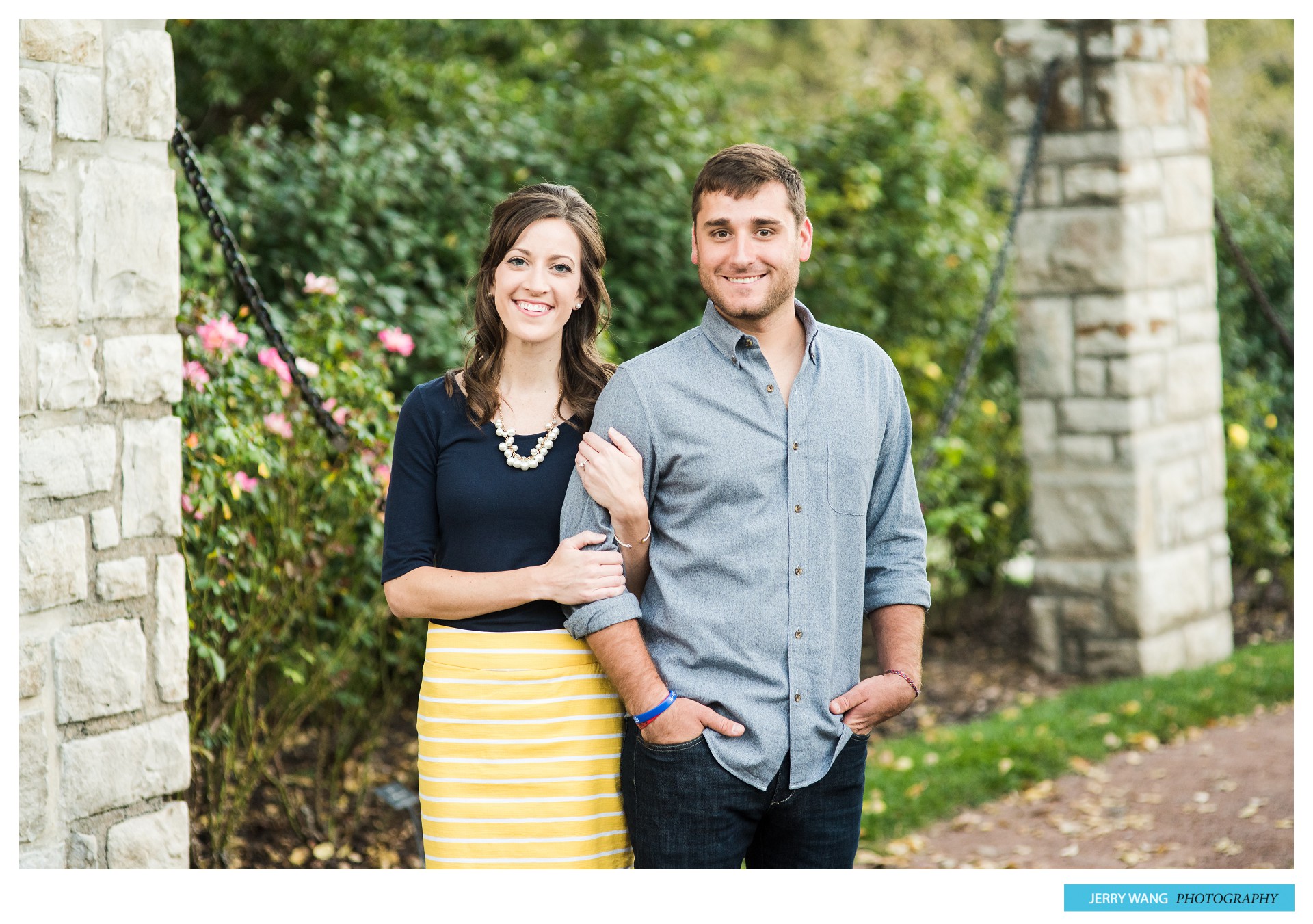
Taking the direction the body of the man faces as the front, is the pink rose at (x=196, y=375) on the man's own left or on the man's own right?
on the man's own right

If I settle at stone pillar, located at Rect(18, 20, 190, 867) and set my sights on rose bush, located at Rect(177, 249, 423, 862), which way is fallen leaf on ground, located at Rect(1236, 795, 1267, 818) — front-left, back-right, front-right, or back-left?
front-right

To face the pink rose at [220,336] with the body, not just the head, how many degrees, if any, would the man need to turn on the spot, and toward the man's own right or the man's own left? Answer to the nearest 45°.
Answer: approximately 135° to the man's own right

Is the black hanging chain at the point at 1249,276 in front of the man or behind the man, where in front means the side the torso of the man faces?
behind

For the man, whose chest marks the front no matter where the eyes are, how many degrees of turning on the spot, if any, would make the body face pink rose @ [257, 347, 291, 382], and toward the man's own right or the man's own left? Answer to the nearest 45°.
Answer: approximately 135° to the man's own right

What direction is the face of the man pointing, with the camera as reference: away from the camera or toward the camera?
toward the camera

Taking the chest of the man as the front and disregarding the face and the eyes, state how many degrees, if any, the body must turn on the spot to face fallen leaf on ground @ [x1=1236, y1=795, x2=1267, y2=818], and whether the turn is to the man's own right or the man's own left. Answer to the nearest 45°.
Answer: approximately 135° to the man's own left

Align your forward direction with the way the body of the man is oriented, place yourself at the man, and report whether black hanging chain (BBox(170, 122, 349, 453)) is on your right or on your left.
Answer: on your right

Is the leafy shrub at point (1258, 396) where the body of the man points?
no

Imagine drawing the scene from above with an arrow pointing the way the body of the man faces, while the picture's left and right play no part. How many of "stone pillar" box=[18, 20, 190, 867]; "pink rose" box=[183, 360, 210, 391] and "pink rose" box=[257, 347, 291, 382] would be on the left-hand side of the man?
0

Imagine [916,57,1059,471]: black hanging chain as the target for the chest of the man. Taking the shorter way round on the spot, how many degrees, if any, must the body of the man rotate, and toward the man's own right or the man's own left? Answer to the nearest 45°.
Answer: approximately 180°

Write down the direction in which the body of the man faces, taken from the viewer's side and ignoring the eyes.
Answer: toward the camera

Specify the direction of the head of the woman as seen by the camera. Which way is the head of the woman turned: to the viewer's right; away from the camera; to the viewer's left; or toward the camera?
toward the camera

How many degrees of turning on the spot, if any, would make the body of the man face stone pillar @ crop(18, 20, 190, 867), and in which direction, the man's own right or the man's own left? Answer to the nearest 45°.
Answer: approximately 90° to the man's own right

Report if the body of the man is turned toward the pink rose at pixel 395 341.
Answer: no
